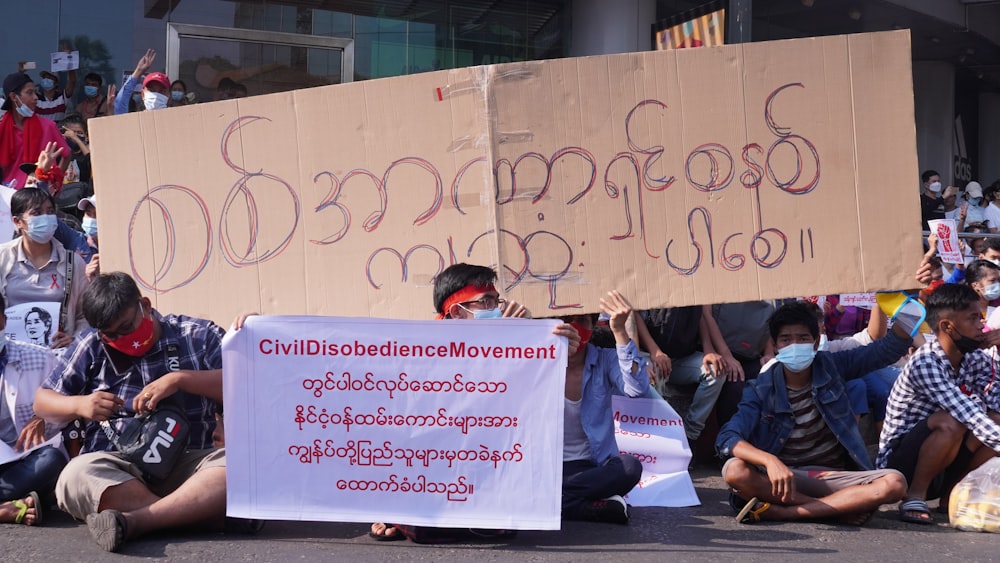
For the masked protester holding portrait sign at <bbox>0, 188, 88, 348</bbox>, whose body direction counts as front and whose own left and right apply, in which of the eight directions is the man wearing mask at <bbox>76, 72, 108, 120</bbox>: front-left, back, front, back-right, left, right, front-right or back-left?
back

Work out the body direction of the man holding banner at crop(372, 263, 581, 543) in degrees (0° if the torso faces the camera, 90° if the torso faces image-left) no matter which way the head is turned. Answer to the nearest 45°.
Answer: approximately 315°

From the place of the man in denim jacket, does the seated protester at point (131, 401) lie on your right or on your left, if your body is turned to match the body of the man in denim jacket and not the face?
on your right

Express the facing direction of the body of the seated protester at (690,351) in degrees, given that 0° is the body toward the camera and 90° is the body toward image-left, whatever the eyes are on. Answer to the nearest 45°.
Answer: approximately 0°
